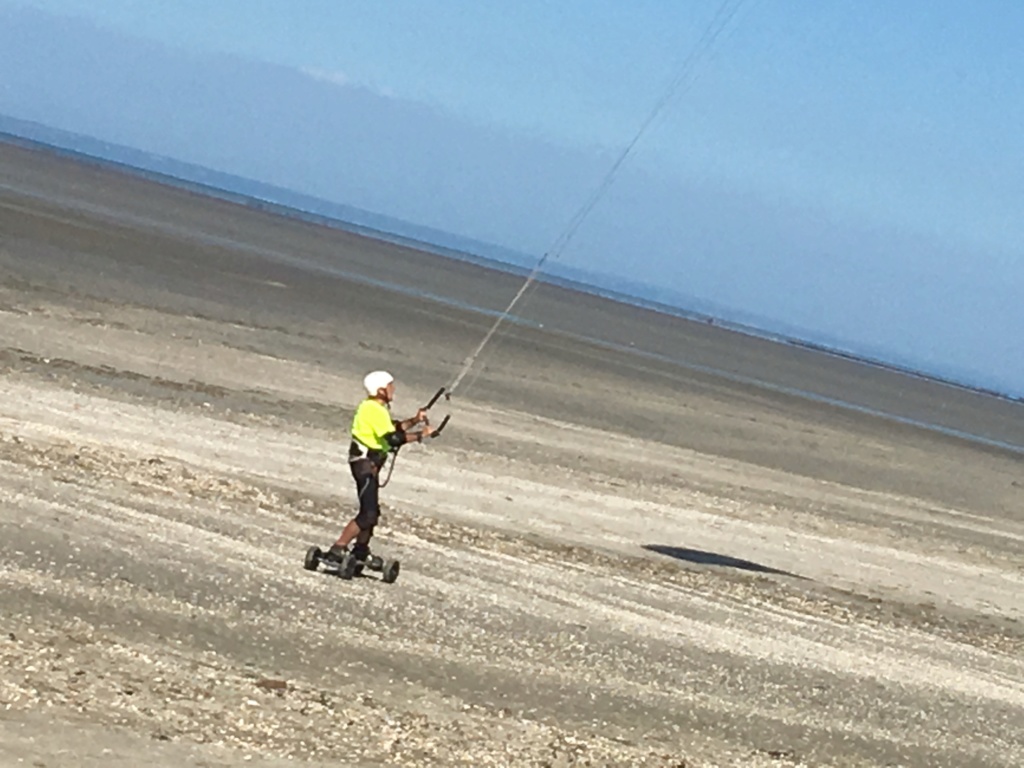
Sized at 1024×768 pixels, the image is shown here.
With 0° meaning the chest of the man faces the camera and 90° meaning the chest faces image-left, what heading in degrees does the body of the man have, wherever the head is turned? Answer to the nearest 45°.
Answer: approximately 270°

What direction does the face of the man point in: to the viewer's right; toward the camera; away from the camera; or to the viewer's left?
to the viewer's right
